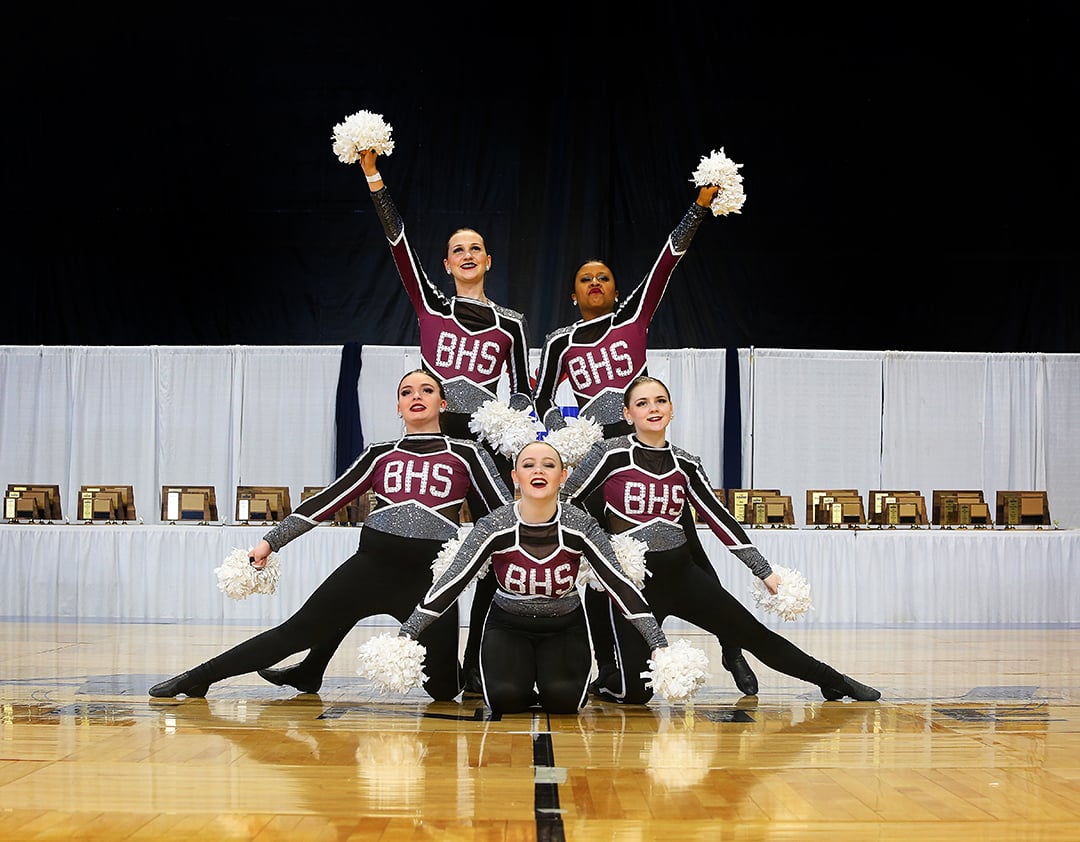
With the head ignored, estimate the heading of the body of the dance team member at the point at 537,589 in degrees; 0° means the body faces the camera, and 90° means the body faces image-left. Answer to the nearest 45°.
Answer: approximately 0°

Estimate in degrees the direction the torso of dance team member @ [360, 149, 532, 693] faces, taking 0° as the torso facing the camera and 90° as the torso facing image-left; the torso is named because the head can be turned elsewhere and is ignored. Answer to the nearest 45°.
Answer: approximately 0°

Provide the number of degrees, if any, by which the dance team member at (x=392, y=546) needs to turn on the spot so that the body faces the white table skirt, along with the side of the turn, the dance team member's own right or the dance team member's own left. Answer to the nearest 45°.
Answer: approximately 135° to the dance team member's own left

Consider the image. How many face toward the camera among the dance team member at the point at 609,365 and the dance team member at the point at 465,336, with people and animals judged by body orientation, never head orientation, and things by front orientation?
2
